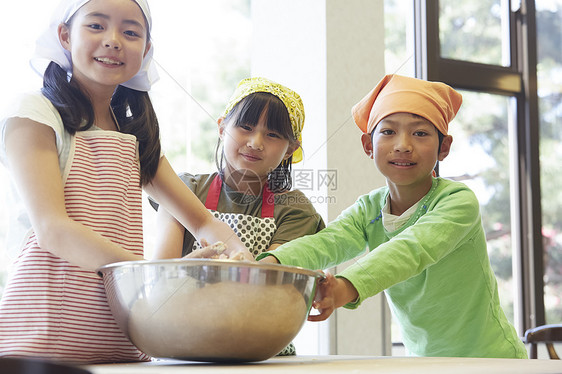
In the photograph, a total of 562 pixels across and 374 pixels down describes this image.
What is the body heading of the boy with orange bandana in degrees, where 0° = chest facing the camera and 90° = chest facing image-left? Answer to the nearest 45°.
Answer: approximately 45°

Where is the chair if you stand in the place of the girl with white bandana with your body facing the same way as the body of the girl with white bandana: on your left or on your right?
on your left

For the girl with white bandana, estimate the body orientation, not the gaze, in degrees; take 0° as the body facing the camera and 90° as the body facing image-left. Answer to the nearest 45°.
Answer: approximately 315°
